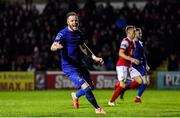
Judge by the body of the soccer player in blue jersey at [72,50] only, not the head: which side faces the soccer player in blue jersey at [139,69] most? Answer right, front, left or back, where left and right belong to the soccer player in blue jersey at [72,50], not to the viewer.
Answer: left

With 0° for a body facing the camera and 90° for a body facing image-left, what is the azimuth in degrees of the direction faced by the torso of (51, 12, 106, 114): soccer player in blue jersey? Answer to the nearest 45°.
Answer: approximately 315°
